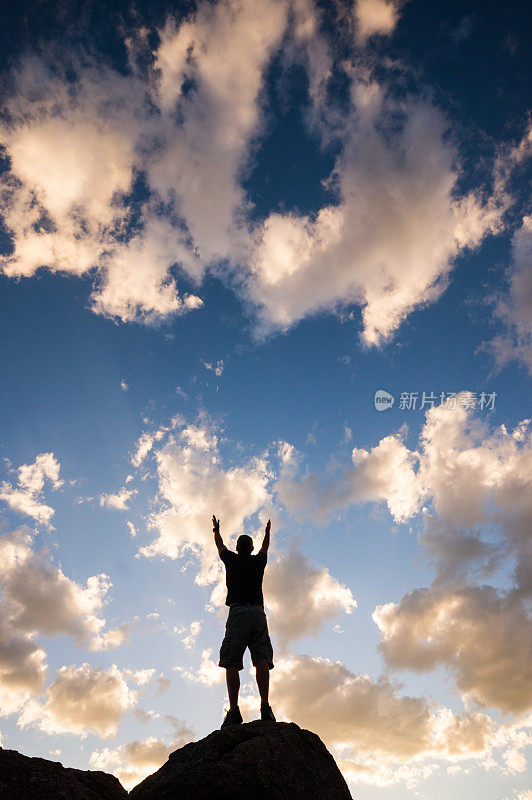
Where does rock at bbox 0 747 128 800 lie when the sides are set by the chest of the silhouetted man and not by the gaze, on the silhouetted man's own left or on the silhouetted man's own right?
on the silhouetted man's own left

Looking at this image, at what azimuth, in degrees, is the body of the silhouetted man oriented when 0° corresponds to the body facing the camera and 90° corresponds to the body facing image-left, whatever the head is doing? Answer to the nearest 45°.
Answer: approximately 180°
